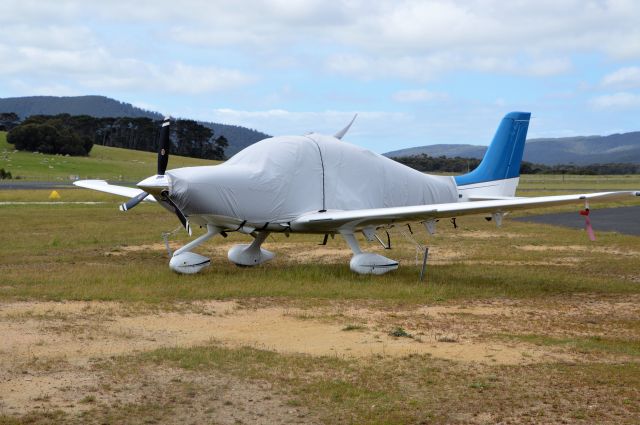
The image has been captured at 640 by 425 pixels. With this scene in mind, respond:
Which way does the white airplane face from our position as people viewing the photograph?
facing the viewer and to the left of the viewer
